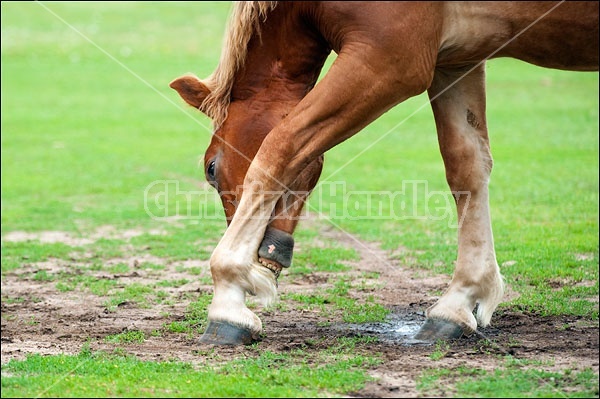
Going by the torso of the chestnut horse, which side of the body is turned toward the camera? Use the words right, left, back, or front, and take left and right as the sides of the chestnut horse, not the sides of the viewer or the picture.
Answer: left
